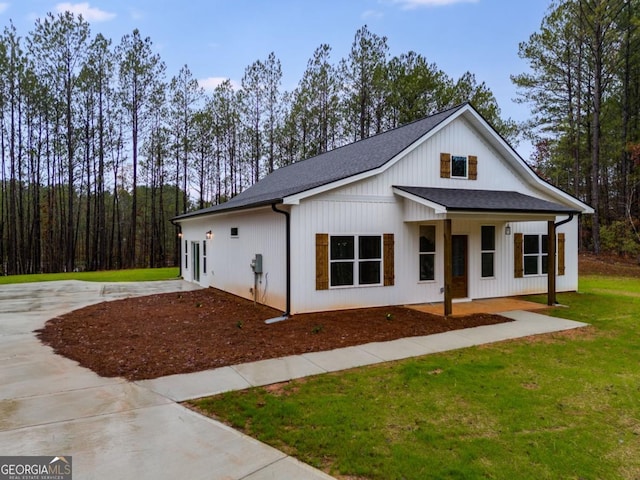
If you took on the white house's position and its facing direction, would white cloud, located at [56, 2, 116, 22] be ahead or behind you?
behind

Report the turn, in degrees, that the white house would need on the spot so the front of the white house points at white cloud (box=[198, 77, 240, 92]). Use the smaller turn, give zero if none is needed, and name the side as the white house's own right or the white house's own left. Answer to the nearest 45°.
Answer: approximately 180°

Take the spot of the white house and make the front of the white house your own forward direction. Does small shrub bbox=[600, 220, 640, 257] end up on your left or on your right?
on your left

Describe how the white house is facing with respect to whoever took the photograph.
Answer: facing the viewer and to the right of the viewer
